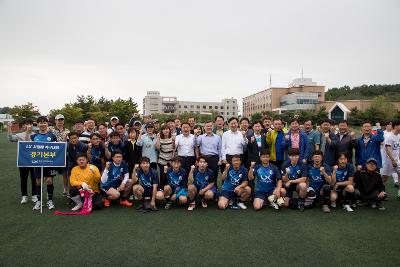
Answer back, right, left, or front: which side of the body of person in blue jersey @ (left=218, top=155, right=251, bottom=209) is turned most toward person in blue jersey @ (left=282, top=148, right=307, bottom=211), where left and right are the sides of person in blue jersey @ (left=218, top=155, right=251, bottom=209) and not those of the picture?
left

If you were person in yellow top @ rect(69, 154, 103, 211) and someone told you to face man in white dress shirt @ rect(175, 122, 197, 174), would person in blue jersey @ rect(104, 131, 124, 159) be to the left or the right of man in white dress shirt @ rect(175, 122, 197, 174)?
left

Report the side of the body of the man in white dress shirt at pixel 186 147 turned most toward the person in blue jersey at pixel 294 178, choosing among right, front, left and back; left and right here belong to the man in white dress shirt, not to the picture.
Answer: left

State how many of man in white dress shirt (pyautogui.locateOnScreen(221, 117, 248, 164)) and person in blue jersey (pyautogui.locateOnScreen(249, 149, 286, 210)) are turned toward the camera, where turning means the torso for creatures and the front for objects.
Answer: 2

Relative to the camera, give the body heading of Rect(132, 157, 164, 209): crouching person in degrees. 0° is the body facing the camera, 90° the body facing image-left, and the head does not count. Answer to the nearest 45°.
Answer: approximately 0°

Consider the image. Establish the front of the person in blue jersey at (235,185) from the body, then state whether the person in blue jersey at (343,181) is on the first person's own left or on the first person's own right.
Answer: on the first person's own left

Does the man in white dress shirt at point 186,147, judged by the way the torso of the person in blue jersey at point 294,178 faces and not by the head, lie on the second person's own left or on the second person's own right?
on the second person's own right

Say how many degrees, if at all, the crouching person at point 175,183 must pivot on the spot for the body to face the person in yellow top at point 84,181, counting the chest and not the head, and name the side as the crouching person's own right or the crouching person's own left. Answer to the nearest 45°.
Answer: approximately 90° to the crouching person's own right

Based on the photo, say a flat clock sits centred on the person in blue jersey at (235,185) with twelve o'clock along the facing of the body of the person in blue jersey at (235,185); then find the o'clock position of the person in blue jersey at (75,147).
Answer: the person in blue jersey at (75,147) is roughly at 3 o'clock from the person in blue jersey at (235,185).

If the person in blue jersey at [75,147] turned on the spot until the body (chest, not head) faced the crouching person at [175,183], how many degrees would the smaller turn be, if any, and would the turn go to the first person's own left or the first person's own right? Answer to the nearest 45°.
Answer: approximately 45° to the first person's own left
